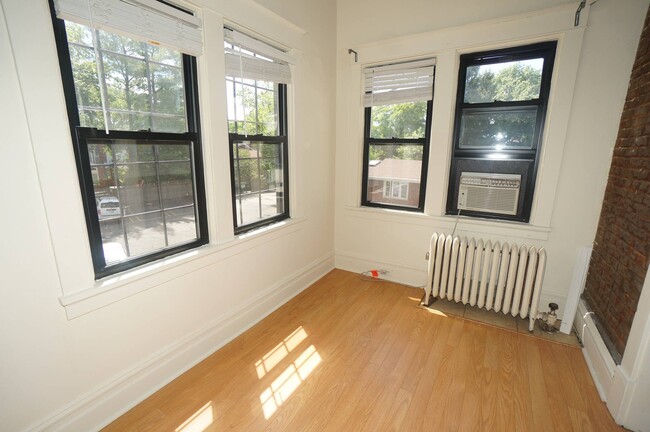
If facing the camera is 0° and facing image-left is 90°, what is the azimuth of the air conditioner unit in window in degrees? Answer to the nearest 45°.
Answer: approximately 0°

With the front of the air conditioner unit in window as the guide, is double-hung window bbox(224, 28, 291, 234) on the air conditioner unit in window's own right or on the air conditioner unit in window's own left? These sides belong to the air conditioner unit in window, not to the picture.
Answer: on the air conditioner unit in window's own right

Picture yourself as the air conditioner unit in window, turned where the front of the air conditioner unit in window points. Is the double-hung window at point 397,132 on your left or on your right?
on your right

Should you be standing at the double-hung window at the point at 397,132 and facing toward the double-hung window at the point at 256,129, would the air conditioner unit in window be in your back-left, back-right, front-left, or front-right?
back-left

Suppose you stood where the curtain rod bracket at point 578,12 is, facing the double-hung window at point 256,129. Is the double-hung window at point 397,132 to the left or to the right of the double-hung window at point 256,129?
right
